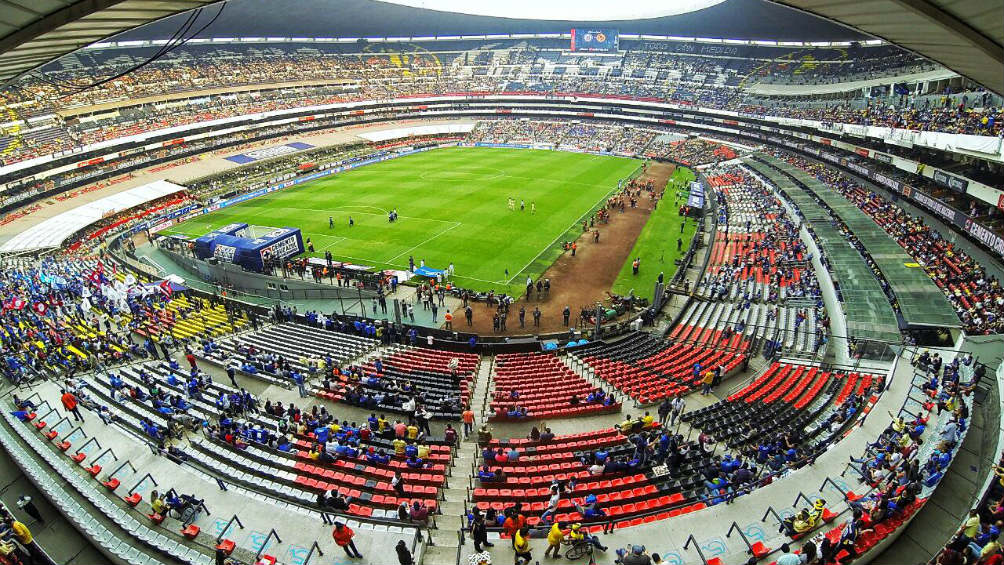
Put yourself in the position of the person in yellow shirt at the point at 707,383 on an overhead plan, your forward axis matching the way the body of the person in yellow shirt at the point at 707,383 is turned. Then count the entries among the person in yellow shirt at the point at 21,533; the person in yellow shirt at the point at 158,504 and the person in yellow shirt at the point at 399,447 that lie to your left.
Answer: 3

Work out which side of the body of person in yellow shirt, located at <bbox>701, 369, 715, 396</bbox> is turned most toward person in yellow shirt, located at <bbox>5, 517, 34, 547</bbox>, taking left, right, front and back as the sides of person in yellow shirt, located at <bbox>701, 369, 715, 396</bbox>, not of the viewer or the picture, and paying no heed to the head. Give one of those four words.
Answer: left

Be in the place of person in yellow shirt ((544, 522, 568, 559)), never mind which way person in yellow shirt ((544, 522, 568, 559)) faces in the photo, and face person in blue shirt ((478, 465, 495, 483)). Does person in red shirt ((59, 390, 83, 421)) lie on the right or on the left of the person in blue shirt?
left

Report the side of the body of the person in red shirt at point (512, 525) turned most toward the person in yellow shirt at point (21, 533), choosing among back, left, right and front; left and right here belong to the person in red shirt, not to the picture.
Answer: left

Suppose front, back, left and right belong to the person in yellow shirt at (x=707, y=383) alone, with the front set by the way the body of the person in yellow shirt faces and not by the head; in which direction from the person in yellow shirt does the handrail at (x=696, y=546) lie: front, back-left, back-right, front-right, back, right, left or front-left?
back-left

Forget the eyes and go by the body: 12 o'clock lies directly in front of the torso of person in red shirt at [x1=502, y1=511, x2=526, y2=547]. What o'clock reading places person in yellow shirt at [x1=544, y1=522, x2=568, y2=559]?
The person in yellow shirt is roughly at 4 o'clock from the person in red shirt.

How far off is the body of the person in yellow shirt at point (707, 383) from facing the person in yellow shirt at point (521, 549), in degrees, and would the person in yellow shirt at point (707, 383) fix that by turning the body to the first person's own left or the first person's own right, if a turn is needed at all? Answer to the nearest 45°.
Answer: approximately 135° to the first person's own left

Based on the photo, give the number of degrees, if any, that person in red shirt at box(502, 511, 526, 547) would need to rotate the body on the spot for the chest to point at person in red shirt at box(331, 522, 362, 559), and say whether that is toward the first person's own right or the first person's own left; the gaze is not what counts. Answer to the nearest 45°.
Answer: approximately 90° to the first person's own left

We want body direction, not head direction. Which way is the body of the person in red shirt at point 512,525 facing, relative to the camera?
away from the camera

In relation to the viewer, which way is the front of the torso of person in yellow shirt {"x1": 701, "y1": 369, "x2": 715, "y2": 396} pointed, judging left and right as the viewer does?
facing away from the viewer and to the left of the viewer
